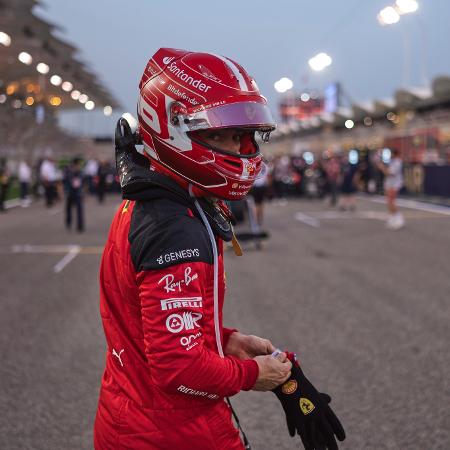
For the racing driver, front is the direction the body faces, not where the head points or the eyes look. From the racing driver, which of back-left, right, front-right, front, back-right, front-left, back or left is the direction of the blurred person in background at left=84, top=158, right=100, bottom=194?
left

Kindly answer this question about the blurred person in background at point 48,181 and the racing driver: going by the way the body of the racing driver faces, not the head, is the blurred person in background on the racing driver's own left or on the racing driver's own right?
on the racing driver's own left

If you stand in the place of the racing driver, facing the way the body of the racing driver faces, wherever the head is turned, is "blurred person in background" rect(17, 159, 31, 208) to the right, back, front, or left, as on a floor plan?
left

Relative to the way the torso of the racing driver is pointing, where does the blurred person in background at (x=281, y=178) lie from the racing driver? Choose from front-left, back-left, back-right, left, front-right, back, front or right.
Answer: left

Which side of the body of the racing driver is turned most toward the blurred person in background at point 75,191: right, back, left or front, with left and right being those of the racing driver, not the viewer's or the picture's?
left

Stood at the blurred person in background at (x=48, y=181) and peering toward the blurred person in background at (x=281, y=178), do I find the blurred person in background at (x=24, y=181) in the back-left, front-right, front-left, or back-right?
back-left

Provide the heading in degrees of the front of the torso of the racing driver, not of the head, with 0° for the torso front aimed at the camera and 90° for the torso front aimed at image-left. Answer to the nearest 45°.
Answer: approximately 270°
